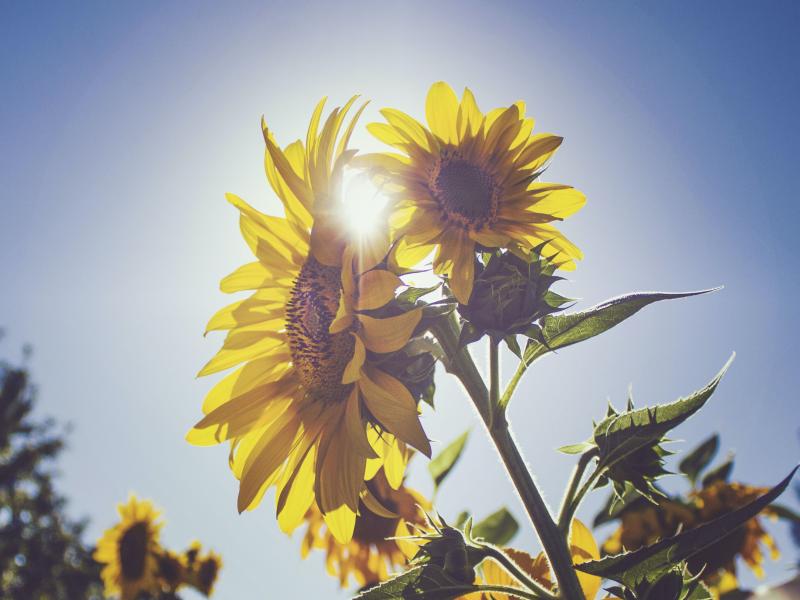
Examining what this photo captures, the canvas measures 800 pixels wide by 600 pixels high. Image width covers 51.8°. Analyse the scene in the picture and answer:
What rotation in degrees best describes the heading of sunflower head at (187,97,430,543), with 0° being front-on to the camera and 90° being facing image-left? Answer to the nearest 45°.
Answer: approximately 45°

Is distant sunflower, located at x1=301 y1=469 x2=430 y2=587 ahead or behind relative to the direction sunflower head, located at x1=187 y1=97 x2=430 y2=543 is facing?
behind
